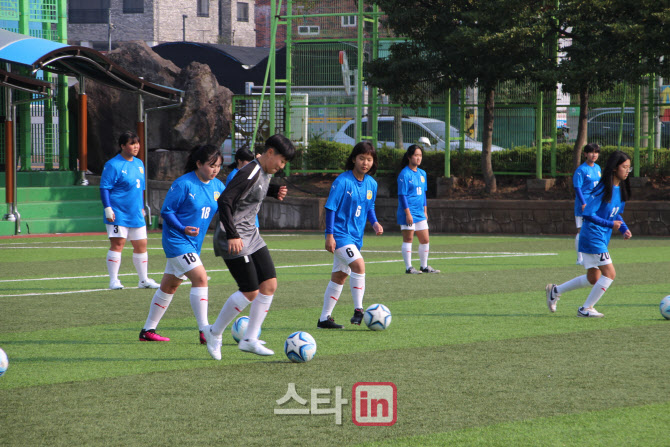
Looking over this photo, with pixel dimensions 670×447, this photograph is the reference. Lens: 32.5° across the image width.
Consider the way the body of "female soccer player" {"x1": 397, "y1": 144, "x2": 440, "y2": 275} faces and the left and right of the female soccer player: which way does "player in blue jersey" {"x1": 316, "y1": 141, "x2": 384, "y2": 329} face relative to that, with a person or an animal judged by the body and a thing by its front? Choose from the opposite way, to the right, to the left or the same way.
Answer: the same way

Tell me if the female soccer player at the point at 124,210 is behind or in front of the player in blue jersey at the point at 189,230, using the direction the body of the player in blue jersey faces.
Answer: behind

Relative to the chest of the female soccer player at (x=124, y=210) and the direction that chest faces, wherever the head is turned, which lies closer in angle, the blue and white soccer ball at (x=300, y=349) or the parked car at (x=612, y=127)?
the blue and white soccer ball

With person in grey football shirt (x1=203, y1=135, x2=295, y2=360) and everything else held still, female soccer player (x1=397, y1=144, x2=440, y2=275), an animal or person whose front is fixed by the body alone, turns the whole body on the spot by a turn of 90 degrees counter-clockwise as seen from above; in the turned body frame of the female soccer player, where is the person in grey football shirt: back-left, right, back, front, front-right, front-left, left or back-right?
back-right

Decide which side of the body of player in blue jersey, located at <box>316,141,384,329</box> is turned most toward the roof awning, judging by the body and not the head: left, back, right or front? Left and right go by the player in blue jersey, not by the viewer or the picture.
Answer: back

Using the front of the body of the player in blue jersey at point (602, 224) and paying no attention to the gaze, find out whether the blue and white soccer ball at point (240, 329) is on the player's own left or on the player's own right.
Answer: on the player's own right

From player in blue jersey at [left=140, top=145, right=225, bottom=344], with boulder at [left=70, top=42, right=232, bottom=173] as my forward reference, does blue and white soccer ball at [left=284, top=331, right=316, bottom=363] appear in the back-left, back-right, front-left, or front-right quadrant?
back-right

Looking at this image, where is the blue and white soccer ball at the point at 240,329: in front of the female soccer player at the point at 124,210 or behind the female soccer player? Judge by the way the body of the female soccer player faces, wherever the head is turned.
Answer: in front

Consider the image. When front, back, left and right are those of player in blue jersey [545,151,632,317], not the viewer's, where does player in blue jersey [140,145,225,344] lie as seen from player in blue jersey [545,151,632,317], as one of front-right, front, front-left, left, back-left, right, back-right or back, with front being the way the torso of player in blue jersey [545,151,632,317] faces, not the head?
right

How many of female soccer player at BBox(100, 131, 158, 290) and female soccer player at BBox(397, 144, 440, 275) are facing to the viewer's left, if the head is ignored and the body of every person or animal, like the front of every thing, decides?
0

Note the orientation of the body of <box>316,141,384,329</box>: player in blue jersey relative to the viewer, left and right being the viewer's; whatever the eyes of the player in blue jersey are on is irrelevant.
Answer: facing the viewer and to the right of the viewer
